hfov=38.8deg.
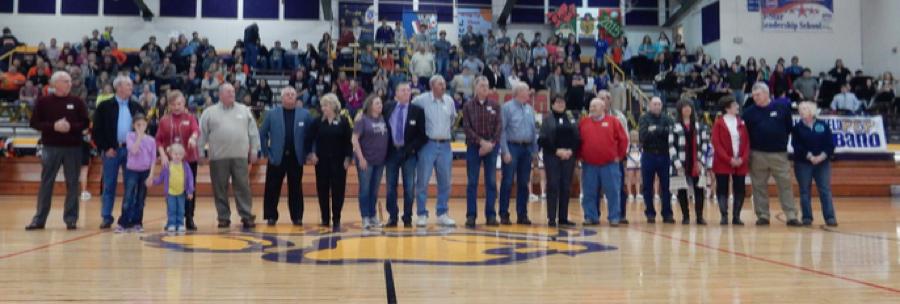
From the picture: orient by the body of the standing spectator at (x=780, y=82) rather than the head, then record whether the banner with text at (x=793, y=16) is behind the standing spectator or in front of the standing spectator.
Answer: behind

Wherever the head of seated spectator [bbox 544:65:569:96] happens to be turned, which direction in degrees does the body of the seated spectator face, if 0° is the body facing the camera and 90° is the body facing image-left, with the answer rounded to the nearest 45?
approximately 0°

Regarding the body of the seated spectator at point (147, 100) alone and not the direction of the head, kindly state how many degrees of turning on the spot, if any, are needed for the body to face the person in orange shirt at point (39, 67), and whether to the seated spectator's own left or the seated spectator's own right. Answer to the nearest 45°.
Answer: approximately 135° to the seated spectator's own right

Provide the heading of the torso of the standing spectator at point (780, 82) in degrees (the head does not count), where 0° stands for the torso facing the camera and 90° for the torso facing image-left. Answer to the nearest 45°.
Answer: approximately 0°

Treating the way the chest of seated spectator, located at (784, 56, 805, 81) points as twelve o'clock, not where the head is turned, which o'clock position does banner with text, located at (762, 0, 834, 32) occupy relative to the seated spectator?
The banner with text is roughly at 6 o'clock from the seated spectator.
